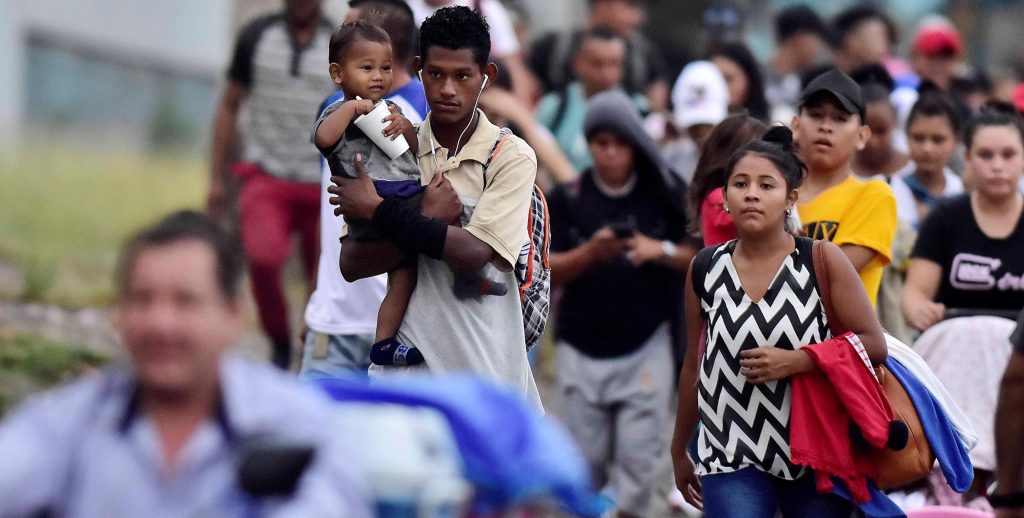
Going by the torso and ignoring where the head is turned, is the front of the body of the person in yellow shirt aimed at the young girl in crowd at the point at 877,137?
no

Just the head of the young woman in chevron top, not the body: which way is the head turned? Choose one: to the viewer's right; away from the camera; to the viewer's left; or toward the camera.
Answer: toward the camera

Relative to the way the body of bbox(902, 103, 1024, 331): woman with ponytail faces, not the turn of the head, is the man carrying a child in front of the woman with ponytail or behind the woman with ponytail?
in front

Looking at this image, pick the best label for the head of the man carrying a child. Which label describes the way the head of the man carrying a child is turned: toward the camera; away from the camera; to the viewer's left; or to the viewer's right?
toward the camera

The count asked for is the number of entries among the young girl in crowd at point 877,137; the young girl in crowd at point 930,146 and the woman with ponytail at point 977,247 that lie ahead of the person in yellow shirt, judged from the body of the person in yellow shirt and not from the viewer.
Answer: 0

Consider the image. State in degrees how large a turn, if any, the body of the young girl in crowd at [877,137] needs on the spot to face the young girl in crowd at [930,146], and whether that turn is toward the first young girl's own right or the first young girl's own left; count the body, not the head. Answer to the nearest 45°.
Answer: approximately 135° to the first young girl's own left

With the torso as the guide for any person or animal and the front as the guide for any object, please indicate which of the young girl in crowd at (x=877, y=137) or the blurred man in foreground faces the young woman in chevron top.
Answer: the young girl in crowd

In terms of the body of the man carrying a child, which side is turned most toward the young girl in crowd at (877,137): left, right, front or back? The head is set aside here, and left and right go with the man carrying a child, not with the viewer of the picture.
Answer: back

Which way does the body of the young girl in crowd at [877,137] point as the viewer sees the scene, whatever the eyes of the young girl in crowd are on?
toward the camera

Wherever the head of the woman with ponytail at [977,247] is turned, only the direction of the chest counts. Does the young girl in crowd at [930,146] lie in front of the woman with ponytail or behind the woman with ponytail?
behind

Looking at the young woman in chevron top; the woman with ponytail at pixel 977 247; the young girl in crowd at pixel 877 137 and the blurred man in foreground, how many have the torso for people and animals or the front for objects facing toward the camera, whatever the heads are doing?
4

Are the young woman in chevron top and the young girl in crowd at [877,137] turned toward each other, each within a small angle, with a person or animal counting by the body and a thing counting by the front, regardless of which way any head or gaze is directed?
no

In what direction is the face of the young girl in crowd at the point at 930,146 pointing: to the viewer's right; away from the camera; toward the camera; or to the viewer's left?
toward the camera

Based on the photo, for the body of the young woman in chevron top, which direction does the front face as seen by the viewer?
toward the camera

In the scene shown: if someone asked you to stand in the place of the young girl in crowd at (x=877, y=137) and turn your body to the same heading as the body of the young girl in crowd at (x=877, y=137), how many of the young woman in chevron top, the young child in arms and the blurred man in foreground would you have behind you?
0

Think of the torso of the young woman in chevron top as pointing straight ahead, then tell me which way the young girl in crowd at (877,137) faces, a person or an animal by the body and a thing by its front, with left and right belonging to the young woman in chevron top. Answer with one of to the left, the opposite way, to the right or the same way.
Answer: the same way

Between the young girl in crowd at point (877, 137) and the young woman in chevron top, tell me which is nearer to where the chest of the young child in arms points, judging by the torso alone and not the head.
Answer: the young woman in chevron top
